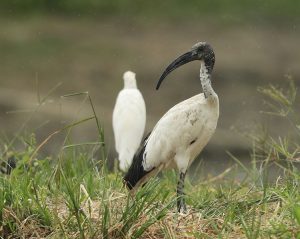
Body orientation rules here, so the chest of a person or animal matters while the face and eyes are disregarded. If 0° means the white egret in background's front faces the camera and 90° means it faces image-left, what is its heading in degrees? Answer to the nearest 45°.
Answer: approximately 180°
